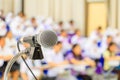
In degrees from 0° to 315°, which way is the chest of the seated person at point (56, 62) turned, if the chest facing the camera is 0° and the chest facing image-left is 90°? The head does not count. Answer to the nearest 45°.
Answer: approximately 315°

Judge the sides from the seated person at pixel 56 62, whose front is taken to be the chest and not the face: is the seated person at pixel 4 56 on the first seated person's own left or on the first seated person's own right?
on the first seated person's own right

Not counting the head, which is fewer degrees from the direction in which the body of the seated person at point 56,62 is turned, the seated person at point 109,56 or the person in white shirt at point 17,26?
the seated person

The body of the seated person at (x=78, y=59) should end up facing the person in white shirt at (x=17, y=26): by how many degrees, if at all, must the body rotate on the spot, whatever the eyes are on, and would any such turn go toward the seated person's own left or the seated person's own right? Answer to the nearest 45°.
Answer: approximately 180°
